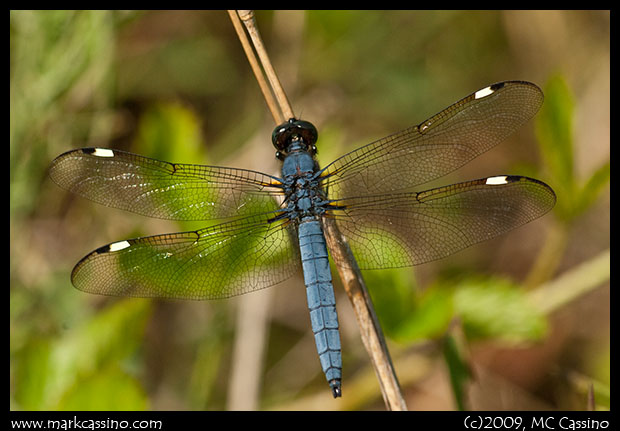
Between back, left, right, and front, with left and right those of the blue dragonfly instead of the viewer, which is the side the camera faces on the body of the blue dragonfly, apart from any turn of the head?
back
